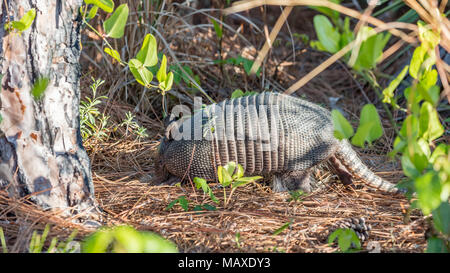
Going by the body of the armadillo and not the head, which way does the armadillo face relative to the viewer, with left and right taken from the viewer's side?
facing to the left of the viewer

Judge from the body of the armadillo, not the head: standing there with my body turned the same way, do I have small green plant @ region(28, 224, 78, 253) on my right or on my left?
on my left

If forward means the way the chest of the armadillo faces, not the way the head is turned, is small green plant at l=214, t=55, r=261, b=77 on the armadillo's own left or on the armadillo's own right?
on the armadillo's own right
